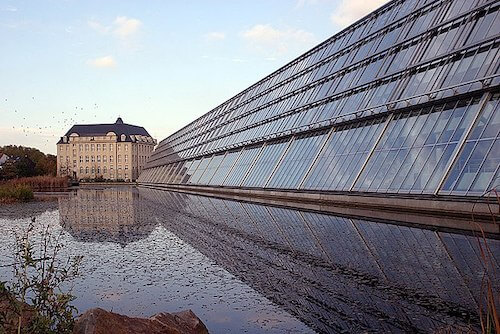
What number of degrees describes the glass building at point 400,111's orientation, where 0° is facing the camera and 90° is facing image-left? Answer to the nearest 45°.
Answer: approximately 45°
